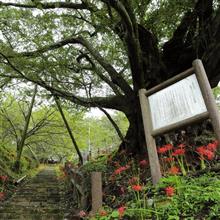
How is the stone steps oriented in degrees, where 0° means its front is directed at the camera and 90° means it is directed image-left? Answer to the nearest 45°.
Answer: approximately 0°

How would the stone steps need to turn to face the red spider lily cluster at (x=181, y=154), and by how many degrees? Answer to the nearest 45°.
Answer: approximately 45° to its left
